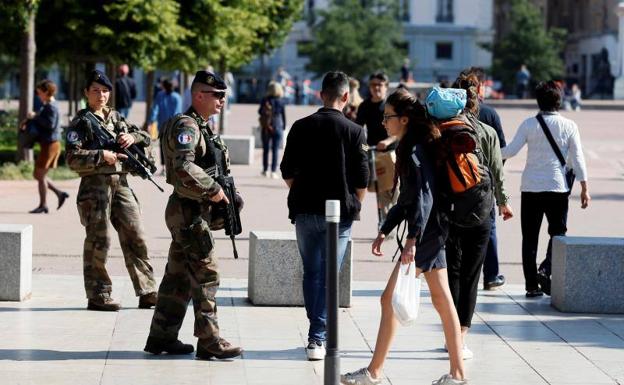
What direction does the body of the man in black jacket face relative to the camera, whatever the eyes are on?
away from the camera

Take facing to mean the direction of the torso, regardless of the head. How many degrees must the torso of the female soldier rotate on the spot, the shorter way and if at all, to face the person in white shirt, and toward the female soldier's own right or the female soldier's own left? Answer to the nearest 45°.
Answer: approximately 45° to the female soldier's own left

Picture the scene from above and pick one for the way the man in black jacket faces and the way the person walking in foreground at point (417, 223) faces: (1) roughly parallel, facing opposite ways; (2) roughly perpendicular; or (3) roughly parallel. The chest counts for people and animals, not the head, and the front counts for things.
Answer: roughly perpendicular

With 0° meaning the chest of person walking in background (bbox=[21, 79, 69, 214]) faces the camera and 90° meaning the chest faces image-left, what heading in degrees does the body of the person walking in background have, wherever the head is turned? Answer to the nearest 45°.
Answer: approximately 90°

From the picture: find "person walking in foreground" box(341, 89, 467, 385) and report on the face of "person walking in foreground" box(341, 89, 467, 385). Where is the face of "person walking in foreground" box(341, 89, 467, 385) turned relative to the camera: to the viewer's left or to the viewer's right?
to the viewer's left

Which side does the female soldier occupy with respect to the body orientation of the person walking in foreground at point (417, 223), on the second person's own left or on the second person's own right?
on the second person's own right

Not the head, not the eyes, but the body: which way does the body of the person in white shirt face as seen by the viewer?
away from the camera

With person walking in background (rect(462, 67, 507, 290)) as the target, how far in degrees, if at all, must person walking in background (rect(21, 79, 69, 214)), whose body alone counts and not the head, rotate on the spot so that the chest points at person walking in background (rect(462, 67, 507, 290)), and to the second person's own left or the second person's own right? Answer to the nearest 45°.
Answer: approximately 135° to the second person's own left

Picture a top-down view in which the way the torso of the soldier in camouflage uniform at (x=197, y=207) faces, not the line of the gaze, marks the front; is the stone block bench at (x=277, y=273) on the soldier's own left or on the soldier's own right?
on the soldier's own left

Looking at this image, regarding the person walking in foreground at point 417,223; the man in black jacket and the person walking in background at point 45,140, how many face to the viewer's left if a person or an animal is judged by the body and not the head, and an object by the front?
2

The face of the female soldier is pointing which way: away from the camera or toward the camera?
toward the camera

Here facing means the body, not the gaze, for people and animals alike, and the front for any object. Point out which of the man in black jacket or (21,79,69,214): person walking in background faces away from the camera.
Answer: the man in black jacket

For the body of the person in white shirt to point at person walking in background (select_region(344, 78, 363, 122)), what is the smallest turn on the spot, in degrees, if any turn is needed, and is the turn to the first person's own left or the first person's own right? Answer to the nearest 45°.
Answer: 0° — they already face them

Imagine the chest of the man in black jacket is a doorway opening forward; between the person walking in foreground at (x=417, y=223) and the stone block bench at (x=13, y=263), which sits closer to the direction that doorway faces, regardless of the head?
the stone block bench

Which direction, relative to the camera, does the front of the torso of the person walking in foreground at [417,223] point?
to the viewer's left

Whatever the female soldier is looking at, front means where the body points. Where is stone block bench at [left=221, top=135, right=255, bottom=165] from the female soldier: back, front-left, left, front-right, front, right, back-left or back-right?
back-left

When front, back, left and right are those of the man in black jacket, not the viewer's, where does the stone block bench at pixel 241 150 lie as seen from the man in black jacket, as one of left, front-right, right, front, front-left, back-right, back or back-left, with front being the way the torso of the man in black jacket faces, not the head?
front

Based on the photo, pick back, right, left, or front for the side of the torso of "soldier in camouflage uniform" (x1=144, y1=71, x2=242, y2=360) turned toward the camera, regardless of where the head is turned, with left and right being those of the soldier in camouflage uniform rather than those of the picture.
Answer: right
